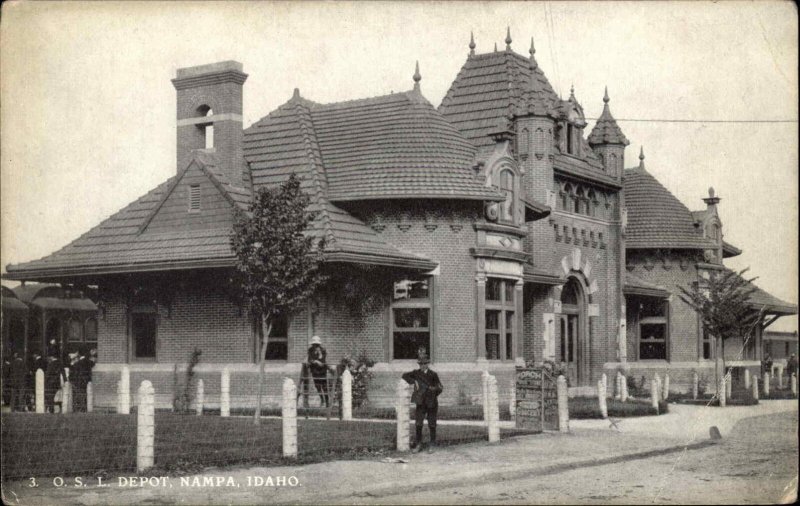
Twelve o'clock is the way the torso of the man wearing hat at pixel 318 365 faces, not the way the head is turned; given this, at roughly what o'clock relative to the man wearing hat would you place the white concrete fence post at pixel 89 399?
The white concrete fence post is roughly at 4 o'clock from the man wearing hat.

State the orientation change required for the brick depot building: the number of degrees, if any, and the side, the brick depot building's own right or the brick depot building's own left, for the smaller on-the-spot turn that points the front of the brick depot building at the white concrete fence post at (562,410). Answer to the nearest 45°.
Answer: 0° — it already faces it

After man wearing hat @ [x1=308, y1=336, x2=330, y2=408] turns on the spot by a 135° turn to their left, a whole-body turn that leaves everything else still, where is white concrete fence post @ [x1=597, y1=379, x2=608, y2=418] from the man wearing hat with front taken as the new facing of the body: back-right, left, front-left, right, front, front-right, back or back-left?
front-right

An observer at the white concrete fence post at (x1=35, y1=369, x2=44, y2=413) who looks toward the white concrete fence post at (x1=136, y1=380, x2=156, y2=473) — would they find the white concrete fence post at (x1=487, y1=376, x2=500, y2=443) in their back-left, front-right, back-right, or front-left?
front-left

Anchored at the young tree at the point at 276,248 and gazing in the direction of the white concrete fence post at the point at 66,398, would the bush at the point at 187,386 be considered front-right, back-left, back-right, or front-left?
front-right

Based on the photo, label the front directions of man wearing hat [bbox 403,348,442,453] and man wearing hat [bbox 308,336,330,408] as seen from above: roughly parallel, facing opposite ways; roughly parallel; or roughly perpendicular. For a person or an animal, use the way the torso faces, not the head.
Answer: roughly parallel

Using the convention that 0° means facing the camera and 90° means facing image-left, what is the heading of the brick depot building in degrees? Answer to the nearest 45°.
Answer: approximately 315°

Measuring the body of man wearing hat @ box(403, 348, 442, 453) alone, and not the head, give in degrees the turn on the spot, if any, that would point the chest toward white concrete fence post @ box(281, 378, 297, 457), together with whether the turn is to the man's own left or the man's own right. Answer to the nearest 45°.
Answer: approximately 45° to the man's own right

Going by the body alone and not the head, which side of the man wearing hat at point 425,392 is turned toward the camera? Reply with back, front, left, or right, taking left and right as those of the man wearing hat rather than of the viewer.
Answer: front

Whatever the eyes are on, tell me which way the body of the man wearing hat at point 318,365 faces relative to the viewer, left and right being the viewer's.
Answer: facing the viewer

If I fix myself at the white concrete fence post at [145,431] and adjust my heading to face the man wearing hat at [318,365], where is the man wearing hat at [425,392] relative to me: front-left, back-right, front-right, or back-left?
front-right

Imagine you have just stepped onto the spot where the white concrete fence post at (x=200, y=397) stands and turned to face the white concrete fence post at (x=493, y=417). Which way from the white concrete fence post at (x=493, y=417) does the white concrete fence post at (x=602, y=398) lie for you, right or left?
left
